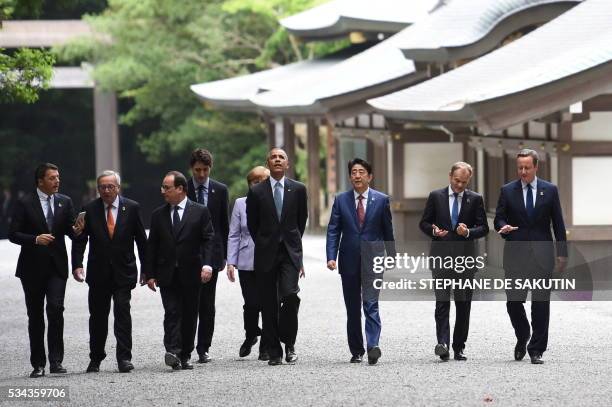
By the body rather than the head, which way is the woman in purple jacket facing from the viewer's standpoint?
toward the camera

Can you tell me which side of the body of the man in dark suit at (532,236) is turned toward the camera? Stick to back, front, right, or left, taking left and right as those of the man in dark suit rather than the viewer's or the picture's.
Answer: front

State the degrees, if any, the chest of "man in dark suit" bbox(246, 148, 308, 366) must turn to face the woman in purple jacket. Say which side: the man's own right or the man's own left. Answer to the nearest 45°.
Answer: approximately 135° to the man's own right

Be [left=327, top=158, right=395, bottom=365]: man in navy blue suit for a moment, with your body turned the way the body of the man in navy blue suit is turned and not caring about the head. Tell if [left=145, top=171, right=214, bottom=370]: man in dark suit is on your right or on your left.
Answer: on your right

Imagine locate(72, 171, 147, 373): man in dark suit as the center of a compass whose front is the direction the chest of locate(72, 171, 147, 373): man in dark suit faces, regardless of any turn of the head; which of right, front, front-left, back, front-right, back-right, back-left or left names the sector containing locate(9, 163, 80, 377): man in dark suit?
right

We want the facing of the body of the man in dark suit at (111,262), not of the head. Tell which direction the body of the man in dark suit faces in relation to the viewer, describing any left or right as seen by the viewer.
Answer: facing the viewer

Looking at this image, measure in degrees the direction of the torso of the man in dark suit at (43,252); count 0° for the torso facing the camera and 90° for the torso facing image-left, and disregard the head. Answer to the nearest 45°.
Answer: approximately 315°

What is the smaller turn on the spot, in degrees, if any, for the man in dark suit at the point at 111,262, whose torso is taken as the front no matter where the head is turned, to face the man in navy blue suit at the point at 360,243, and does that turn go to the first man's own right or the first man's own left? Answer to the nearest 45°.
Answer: approximately 90° to the first man's own left

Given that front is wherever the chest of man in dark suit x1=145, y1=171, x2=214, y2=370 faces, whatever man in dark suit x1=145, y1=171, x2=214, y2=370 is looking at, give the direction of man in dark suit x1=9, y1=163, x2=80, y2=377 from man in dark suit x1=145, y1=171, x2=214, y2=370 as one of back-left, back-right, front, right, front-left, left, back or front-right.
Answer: right

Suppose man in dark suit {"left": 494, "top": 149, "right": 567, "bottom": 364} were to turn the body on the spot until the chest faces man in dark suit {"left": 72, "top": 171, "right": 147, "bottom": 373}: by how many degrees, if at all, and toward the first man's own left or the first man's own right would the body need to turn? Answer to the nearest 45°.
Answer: approximately 90° to the first man's own right

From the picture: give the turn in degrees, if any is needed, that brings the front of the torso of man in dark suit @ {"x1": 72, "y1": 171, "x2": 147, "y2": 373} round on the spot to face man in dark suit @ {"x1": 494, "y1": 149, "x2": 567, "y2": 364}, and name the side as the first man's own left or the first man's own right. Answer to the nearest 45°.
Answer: approximately 90° to the first man's own left

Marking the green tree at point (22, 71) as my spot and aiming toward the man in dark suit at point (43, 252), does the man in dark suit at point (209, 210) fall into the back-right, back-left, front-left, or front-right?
front-left

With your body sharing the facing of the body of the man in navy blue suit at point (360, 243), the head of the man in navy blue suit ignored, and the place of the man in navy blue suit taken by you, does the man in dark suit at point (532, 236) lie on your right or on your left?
on your left
